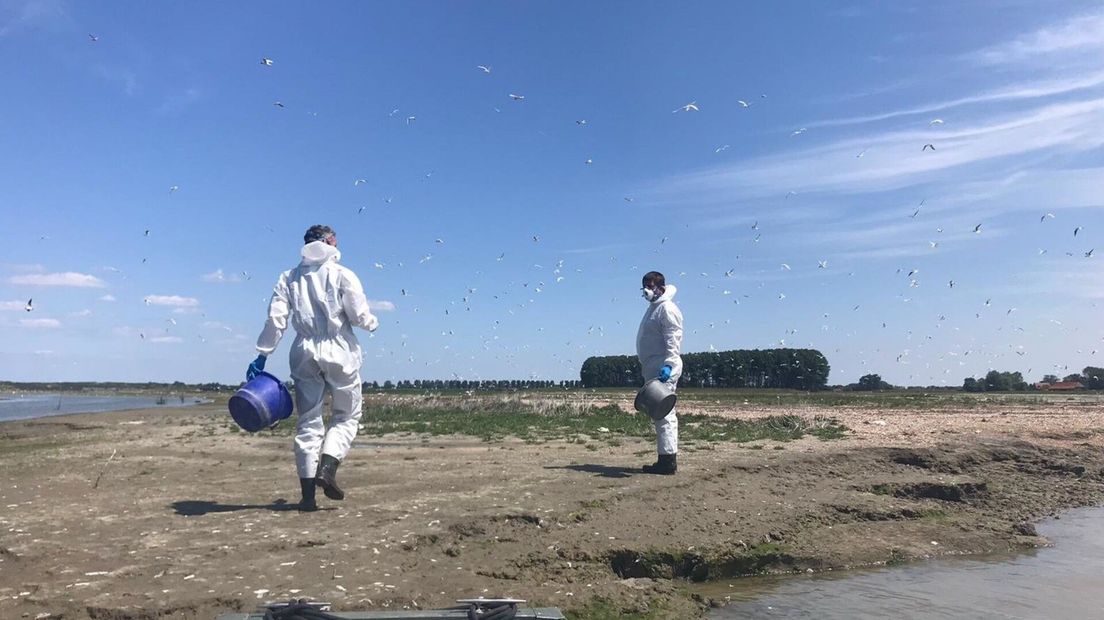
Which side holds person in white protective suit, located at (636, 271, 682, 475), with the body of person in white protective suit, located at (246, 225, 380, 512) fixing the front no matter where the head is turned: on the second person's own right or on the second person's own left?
on the second person's own right

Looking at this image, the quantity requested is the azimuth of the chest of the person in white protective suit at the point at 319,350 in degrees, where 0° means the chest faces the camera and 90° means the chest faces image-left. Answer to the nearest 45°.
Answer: approximately 180°
